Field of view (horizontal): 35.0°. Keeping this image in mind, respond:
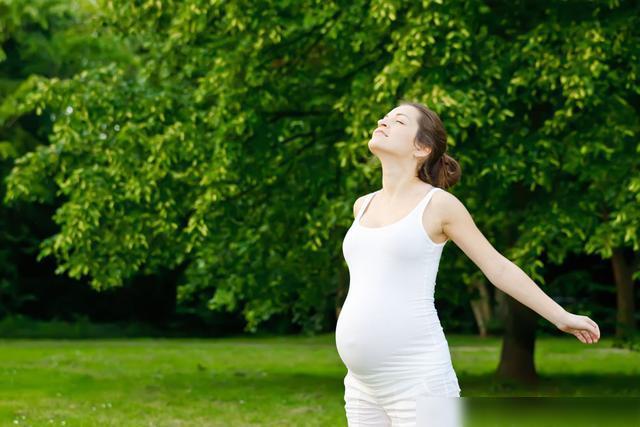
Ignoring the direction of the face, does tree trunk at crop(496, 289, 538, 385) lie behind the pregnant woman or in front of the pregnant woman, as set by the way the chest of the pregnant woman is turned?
behind

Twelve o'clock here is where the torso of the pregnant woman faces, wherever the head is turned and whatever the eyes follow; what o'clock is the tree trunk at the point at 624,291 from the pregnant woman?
The tree trunk is roughly at 5 o'clock from the pregnant woman.

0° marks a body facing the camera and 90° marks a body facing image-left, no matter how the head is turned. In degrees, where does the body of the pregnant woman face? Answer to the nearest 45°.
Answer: approximately 45°

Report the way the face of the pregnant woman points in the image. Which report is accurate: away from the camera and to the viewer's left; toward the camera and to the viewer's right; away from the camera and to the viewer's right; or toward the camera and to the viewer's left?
toward the camera and to the viewer's left
